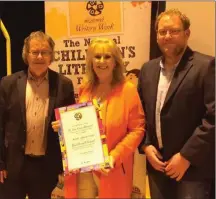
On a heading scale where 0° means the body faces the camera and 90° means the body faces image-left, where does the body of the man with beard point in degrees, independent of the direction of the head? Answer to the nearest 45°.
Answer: approximately 45°
